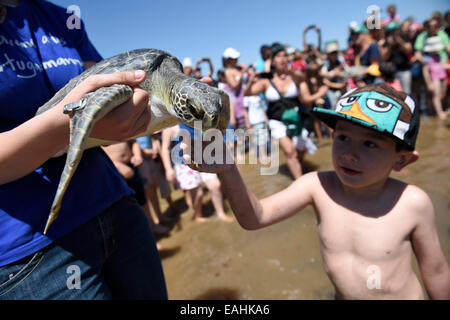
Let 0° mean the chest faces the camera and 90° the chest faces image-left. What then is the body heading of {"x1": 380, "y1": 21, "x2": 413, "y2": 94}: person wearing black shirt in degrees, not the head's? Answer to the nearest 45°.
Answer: approximately 0°
